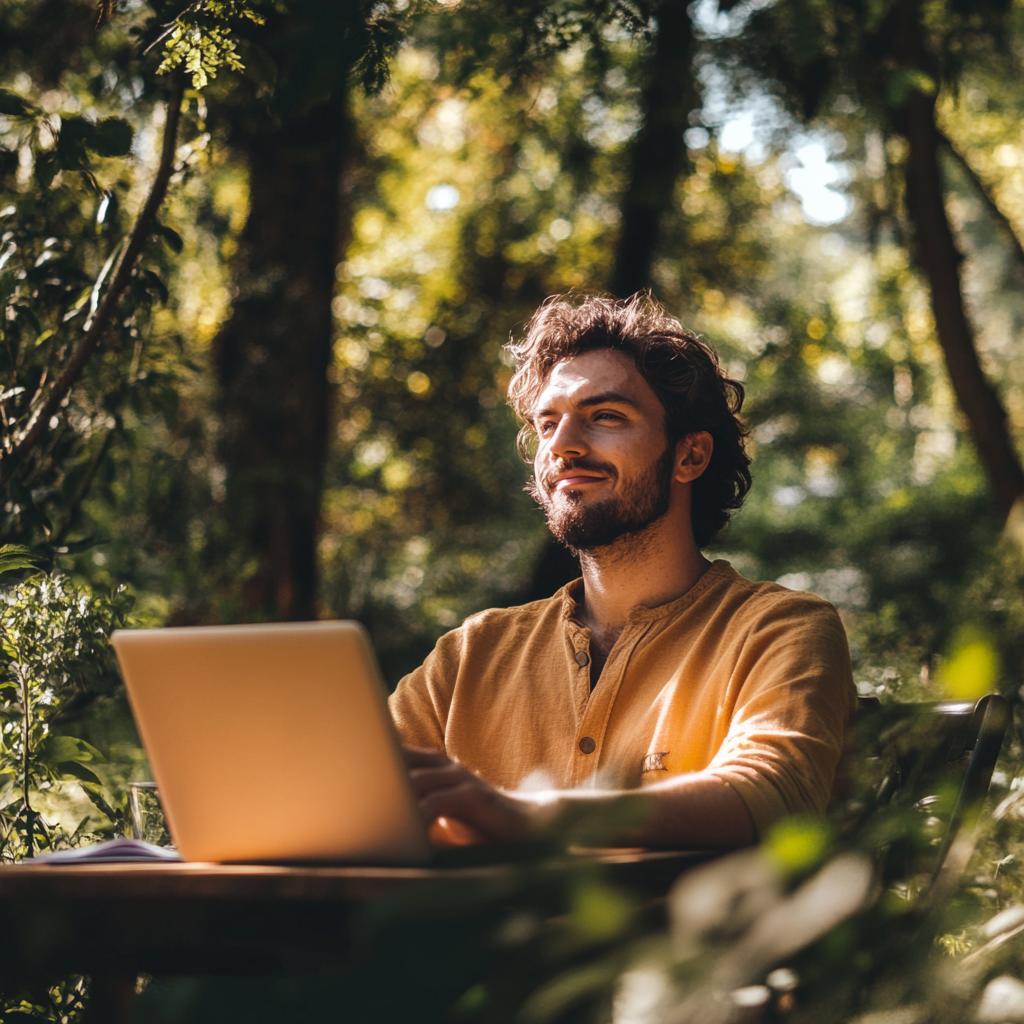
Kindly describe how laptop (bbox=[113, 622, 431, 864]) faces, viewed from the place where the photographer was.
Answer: facing away from the viewer and to the right of the viewer

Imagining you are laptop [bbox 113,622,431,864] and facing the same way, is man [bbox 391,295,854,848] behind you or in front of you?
in front

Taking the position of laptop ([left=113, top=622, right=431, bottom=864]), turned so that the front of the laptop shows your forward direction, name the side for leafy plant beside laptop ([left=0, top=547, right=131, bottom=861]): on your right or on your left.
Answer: on your left

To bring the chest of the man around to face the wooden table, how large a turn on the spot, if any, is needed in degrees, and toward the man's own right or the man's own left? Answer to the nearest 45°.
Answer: approximately 45° to the man's own left

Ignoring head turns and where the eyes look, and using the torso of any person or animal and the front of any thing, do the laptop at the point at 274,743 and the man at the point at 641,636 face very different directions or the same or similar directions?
very different directions
